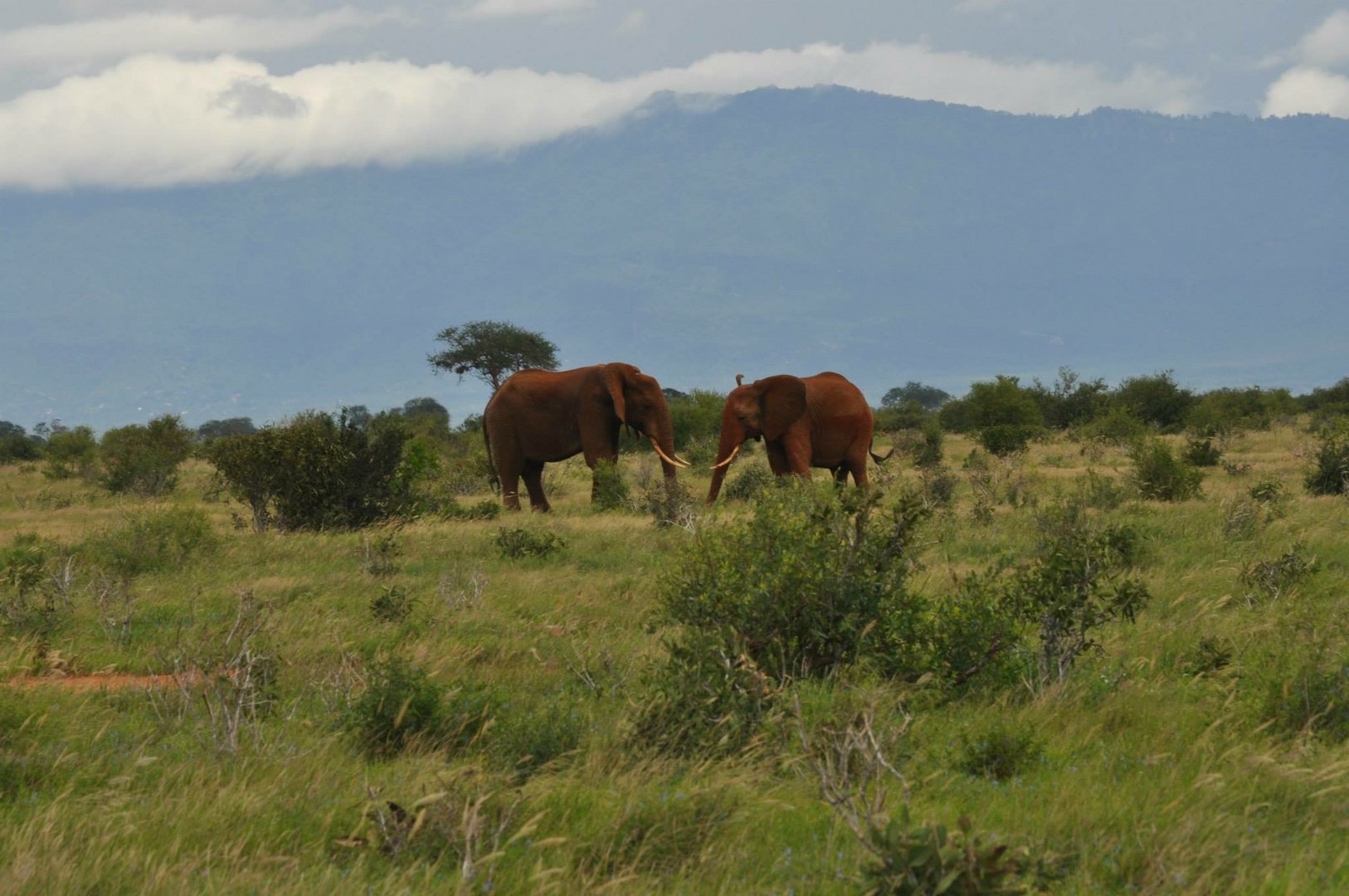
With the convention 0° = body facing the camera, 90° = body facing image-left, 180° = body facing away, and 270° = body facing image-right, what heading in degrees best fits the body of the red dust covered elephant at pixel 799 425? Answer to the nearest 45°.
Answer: approximately 90°

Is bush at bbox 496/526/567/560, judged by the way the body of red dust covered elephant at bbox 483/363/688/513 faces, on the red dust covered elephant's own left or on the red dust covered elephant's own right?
on the red dust covered elephant's own right

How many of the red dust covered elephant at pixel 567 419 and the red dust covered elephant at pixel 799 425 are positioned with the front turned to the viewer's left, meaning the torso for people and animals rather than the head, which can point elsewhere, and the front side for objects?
1

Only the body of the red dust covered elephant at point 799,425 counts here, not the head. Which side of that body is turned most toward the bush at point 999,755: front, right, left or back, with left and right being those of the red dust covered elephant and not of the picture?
left

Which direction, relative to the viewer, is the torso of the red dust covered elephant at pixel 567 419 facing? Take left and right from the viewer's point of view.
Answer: facing to the right of the viewer

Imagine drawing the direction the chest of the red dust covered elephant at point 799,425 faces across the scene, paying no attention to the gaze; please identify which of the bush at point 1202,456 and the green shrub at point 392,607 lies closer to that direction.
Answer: the green shrub

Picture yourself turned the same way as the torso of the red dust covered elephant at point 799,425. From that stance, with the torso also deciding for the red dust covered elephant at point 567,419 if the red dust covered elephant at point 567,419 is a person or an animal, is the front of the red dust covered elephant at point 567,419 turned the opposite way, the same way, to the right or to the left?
the opposite way

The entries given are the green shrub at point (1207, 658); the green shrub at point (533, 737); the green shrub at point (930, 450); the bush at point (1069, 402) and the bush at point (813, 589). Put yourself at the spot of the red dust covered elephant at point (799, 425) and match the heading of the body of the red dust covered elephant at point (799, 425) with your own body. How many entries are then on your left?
3

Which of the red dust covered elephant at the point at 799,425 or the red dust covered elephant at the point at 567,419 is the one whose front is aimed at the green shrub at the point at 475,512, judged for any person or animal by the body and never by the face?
the red dust covered elephant at the point at 799,425

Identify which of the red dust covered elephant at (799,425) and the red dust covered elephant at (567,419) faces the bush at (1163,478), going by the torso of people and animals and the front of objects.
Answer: the red dust covered elephant at (567,419)
